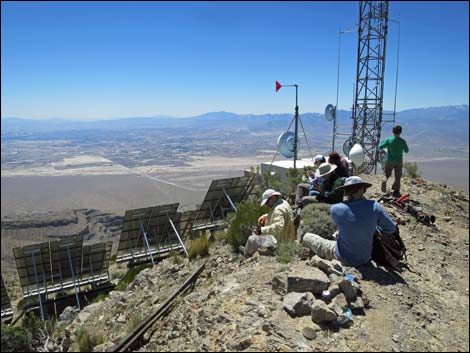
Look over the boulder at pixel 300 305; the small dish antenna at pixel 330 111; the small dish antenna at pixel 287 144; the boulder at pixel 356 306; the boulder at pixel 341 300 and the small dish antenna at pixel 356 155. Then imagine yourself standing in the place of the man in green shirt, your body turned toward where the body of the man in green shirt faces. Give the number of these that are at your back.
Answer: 3

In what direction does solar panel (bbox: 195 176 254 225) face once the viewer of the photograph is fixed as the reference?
facing away from the viewer and to the left of the viewer

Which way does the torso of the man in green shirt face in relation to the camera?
away from the camera

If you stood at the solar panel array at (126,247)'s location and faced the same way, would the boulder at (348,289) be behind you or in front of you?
behind

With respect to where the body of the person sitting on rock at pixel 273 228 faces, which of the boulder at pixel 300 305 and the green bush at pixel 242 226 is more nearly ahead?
the green bush

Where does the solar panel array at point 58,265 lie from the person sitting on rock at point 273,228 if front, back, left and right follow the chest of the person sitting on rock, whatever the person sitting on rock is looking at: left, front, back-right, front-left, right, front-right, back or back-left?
front-right

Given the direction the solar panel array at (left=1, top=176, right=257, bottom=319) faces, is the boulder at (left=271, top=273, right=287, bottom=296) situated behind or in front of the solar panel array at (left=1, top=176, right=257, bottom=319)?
behind

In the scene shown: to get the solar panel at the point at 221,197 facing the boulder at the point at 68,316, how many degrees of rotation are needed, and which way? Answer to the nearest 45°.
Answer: approximately 90° to its left

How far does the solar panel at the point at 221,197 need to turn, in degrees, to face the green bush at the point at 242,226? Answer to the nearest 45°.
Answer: approximately 135° to its left

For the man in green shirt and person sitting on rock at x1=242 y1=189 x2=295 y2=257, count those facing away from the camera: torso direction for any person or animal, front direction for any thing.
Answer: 1

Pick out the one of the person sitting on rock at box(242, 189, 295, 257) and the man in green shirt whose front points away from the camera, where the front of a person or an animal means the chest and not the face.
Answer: the man in green shirt

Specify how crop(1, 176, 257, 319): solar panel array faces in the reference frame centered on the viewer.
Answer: facing away from the viewer and to the left of the viewer

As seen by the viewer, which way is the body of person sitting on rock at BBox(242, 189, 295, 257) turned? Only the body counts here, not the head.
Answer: to the viewer's left

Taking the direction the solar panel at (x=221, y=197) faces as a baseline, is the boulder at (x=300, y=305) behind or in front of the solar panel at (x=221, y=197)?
behind
